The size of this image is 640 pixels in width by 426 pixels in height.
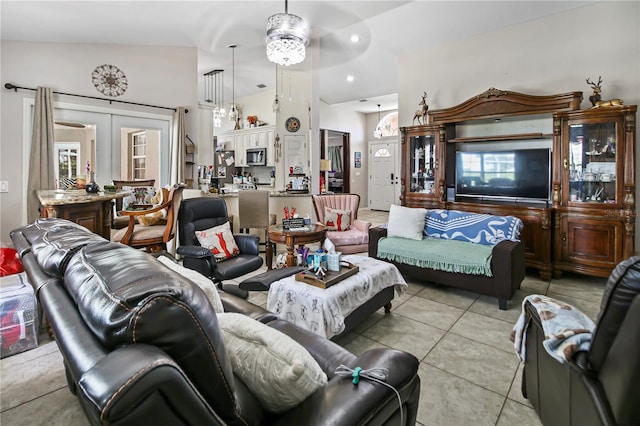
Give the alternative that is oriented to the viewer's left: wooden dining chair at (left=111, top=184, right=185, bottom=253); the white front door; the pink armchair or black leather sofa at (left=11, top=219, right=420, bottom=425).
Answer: the wooden dining chair

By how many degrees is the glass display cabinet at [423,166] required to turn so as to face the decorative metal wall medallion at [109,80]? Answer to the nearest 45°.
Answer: approximately 90° to its right

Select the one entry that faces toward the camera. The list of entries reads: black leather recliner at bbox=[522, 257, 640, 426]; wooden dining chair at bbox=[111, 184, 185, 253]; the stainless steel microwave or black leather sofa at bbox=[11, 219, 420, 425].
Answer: the stainless steel microwave

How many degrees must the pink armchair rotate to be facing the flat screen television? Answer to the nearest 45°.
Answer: approximately 45° to its left

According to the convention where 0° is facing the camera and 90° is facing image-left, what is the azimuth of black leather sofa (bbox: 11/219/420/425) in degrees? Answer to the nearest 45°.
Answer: approximately 225°

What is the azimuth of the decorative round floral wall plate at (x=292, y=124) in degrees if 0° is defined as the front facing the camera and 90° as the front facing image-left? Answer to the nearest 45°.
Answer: approximately 0°

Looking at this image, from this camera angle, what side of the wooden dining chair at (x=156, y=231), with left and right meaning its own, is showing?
left

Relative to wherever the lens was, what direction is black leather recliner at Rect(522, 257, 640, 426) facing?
facing away from the viewer and to the left of the viewer

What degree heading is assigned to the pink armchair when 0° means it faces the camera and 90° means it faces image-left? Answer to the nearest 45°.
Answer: approximately 315°

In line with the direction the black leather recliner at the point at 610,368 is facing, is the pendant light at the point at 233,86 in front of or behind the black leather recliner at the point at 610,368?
in front

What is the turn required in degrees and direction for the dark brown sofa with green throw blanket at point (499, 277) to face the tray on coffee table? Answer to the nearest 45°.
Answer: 0° — it already faces it
